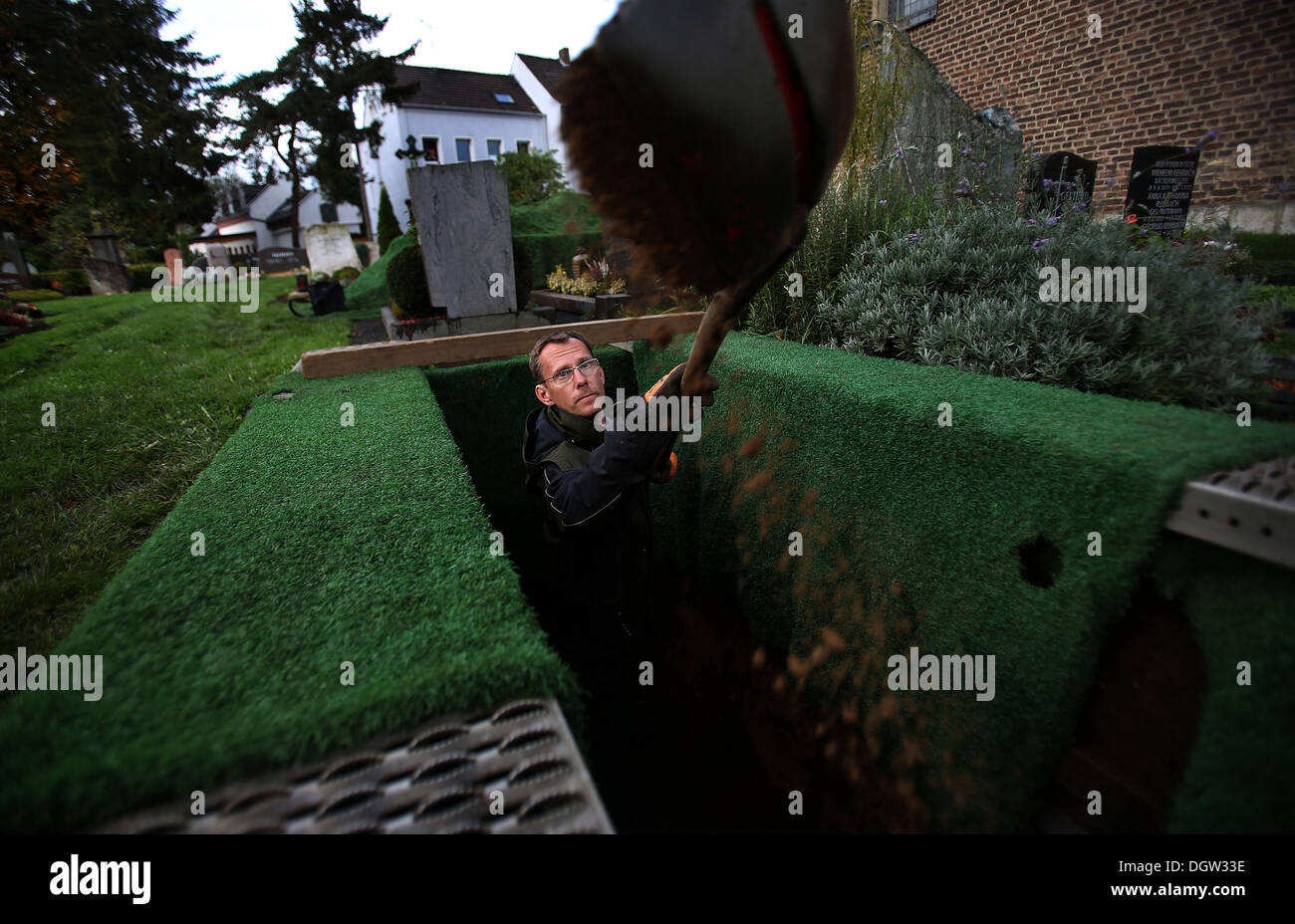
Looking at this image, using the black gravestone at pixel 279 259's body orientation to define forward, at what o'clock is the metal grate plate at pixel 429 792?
The metal grate plate is roughly at 12 o'clock from the black gravestone.

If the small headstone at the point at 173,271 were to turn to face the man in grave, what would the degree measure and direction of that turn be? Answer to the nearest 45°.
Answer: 0° — it already faces them

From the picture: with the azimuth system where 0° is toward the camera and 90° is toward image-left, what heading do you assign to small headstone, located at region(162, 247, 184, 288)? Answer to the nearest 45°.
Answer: approximately 0°

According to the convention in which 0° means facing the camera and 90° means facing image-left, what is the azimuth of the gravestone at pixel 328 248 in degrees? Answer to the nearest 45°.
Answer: approximately 0°

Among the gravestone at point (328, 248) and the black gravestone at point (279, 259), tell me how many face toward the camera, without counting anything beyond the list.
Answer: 2

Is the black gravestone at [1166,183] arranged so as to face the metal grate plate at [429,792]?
yes

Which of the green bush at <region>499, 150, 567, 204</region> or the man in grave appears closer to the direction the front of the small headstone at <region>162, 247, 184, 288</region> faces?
the man in grave

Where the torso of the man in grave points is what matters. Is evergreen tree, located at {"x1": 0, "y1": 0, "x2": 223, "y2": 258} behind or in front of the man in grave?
behind

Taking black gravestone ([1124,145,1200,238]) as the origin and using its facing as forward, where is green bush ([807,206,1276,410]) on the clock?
The green bush is roughly at 12 o'clock from the black gravestone.
